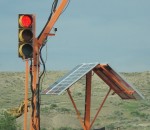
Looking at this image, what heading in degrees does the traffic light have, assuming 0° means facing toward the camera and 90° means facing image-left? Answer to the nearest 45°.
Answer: approximately 0°

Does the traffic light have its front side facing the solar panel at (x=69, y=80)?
no

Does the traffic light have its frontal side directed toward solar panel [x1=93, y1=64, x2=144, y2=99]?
no
